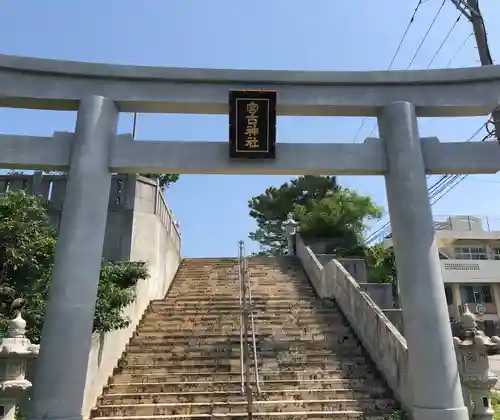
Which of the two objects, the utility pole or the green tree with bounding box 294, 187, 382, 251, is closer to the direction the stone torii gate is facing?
the utility pole

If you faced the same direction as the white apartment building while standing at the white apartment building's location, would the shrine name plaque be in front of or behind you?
in front

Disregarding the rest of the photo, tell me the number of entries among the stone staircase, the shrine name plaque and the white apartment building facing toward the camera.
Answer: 3

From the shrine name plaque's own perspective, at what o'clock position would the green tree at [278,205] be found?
The green tree is roughly at 6 o'clock from the shrine name plaque.

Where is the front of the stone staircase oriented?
toward the camera

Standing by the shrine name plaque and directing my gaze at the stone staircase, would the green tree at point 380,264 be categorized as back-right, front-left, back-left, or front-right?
front-right

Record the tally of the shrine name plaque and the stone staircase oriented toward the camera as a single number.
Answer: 2

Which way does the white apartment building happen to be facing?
toward the camera

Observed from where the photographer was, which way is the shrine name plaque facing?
facing the viewer

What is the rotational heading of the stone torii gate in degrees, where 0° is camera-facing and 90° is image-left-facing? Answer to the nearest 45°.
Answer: approximately 0°

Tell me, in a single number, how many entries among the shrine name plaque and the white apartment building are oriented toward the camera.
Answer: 2

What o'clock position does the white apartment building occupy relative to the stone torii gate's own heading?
The white apartment building is roughly at 7 o'clock from the stone torii gate.

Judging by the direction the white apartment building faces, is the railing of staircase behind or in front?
in front
